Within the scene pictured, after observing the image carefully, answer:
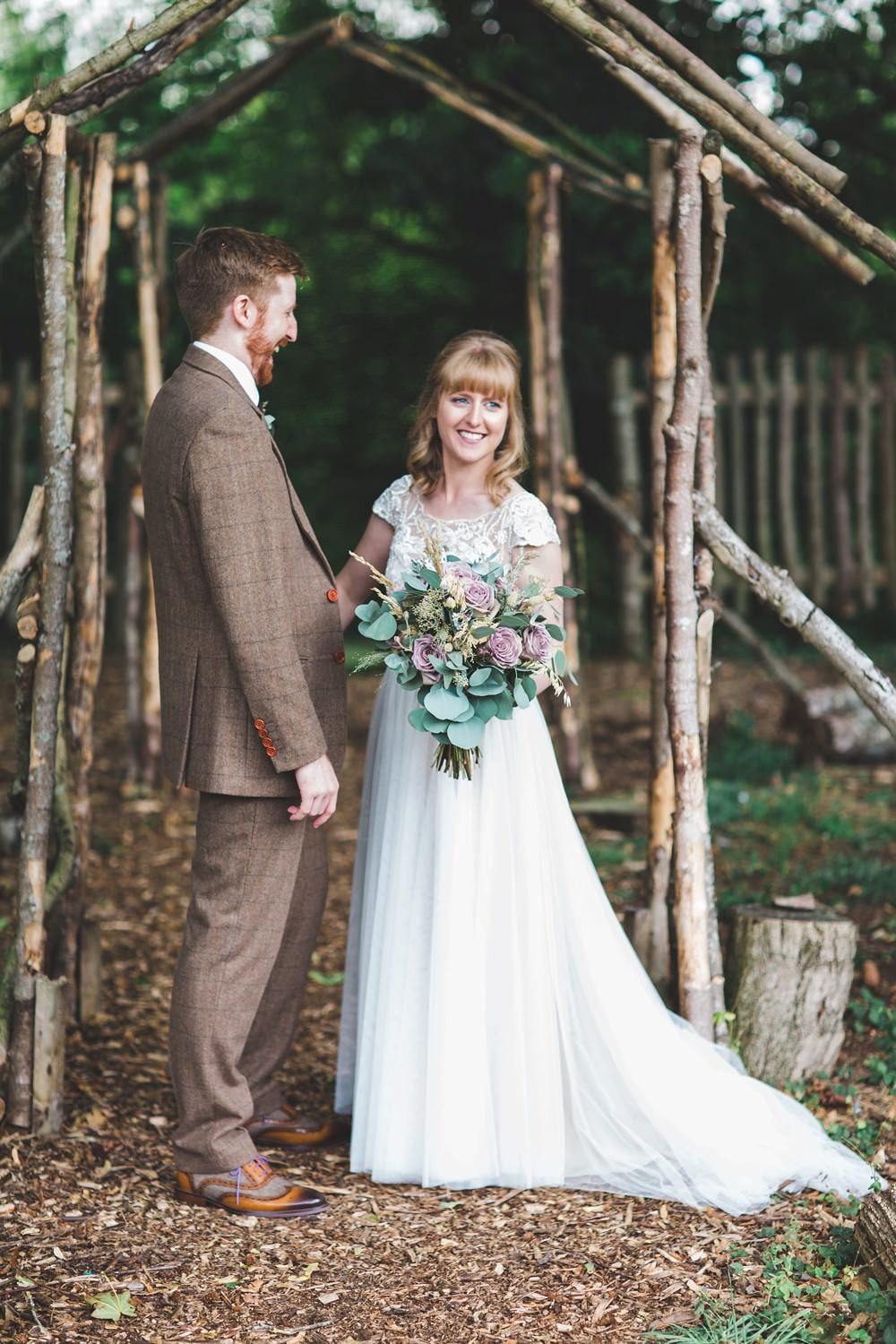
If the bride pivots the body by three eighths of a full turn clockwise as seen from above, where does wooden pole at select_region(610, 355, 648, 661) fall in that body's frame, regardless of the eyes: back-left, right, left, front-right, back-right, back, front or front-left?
front-right

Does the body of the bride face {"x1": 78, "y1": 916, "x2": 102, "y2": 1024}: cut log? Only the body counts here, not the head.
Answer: no

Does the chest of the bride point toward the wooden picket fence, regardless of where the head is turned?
no

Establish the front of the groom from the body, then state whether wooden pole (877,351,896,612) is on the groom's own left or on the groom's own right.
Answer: on the groom's own left

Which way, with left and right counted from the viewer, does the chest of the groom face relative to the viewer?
facing to the right of the viewer

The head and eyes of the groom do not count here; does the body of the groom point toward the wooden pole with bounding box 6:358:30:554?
no

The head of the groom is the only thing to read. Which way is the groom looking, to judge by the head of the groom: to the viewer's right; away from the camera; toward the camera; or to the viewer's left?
to the viewer's right

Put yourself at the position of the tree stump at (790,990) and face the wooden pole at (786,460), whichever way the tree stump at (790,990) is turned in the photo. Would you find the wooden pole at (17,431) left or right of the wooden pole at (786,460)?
left

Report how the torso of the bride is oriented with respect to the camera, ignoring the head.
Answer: toward the camera

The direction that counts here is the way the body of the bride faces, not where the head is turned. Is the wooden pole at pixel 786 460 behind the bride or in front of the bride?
behind

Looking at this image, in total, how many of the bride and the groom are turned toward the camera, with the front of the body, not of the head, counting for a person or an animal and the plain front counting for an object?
1

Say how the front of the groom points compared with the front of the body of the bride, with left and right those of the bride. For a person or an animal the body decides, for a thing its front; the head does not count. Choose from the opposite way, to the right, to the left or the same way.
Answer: to the left

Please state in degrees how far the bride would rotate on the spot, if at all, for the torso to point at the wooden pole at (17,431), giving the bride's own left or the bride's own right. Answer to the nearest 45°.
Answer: approximately 135° to the bride's own right
